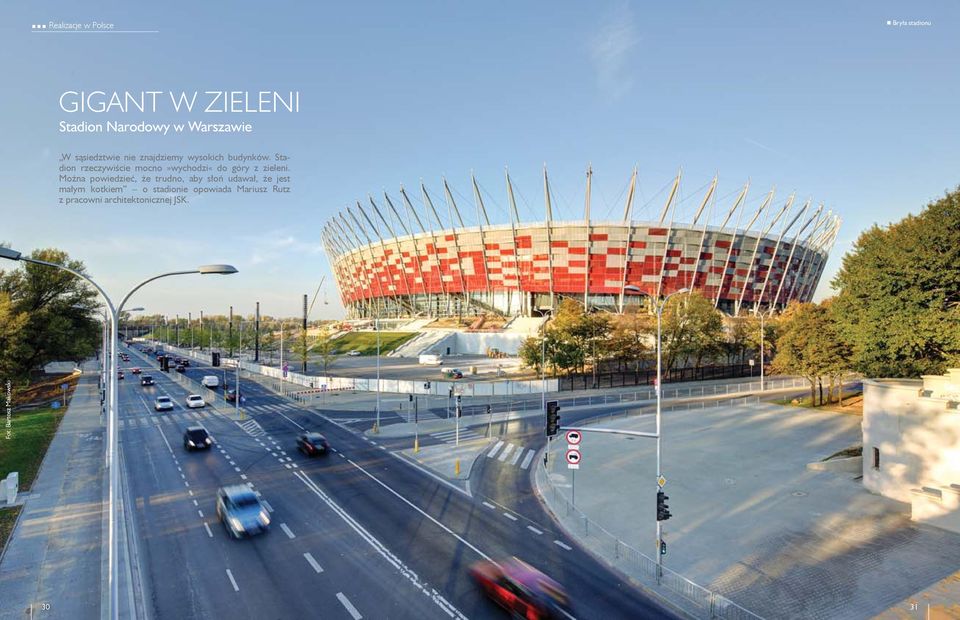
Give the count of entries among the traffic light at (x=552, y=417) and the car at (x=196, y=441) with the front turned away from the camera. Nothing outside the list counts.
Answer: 0

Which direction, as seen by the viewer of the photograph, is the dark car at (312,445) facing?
facing away from the viewer and to the left of the viewer

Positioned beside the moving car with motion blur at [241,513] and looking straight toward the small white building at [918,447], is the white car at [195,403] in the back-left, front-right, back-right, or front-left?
back-left

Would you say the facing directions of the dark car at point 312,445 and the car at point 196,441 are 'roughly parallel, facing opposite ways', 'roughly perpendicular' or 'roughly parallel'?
roughly parallel, facing opposite ways

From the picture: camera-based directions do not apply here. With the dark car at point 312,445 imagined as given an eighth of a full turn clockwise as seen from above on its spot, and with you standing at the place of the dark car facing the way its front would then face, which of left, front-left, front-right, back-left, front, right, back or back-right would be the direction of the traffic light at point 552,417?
back-right

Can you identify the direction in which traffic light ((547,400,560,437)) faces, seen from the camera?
facing the viewer and to the right of the viewer

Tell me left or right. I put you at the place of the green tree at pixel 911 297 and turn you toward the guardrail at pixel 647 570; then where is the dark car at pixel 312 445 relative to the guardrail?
right

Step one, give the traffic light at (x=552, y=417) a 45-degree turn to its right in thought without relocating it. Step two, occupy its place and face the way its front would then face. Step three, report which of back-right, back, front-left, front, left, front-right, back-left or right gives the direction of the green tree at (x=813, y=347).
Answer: back-left

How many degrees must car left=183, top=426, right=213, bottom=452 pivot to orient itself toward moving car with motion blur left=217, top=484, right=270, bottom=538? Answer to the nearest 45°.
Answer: approximately 45° to its right

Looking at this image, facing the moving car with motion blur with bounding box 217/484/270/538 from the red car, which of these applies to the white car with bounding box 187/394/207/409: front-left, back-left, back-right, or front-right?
front-right
